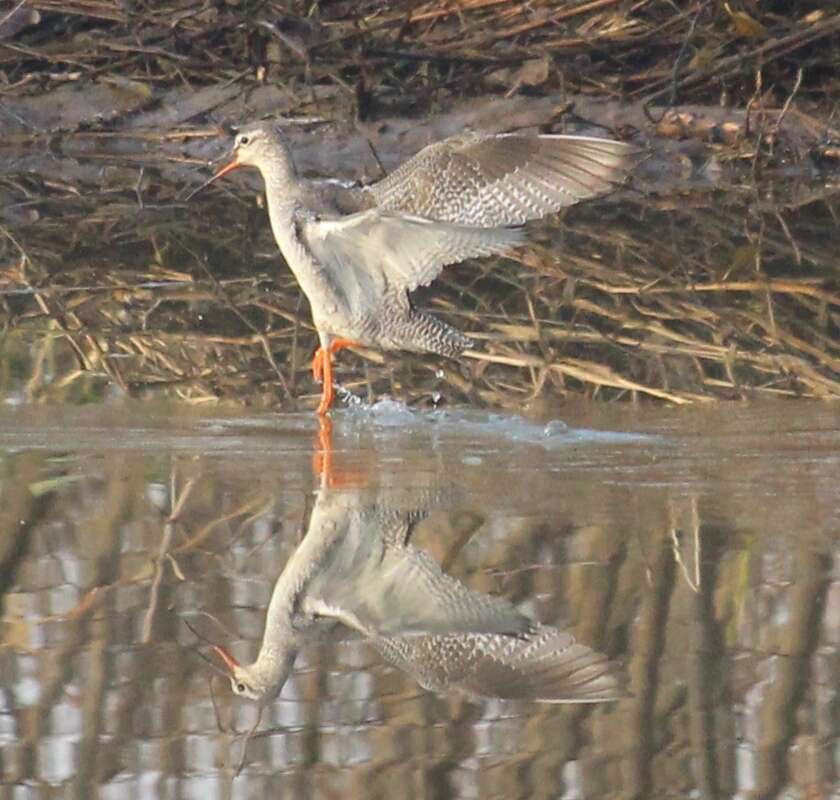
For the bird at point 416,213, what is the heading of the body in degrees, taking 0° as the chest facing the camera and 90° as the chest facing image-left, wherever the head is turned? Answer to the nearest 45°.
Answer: approximately 90°
